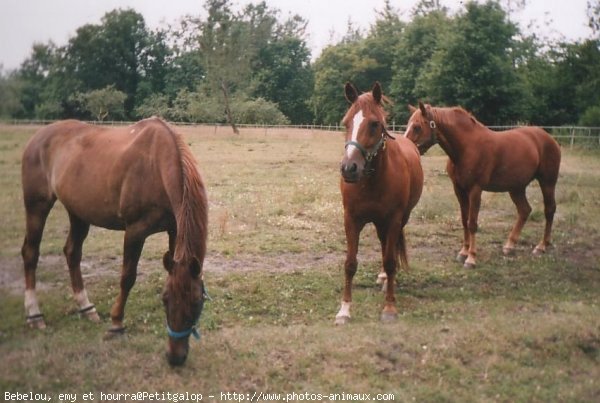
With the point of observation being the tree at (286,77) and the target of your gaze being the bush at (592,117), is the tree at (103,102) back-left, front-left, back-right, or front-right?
back-right

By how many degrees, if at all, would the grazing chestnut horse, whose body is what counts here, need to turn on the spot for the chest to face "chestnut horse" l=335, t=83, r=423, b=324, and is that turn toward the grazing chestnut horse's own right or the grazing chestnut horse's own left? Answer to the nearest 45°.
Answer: approximately 45° to the grazing chestnut horse's own left

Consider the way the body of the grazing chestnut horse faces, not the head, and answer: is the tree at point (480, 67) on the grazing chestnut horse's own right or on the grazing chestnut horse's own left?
on the grazing chestnut horse's own left

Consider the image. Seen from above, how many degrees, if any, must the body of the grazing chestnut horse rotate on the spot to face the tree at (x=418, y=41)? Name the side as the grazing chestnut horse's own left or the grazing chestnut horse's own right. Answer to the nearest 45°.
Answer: approximately 90° to the grazing chestnut horse's own left

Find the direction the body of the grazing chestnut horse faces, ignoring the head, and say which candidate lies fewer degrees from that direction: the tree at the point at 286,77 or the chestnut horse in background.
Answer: the chestnut horse in background

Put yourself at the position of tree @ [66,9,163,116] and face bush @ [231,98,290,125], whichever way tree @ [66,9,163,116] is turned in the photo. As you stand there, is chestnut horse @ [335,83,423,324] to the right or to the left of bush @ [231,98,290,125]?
right

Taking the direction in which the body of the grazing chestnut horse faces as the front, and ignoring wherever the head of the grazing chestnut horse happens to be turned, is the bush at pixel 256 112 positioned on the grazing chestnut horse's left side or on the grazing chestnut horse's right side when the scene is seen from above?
on the grazing chestnut horse's left side
